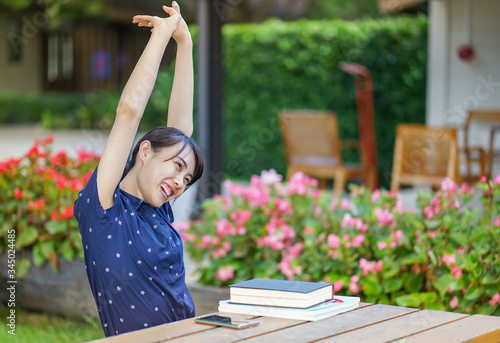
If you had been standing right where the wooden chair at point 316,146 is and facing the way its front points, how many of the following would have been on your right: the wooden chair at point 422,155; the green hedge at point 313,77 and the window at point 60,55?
1

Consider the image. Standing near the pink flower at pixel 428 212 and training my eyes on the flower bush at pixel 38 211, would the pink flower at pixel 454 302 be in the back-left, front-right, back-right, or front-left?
back-left

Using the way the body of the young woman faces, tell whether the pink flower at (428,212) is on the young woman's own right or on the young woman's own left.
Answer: on the young woman's own left

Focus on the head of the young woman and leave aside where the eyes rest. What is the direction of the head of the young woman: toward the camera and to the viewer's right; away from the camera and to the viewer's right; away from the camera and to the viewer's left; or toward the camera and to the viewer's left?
toward the camera and to the viewer's right
